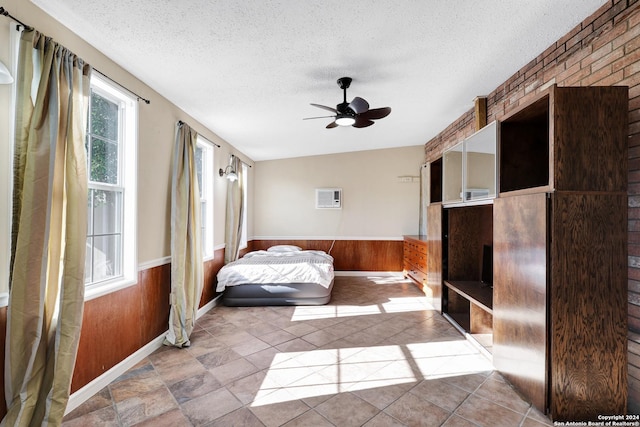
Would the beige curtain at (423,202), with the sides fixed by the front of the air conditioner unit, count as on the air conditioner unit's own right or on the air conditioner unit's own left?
on the air conditioner unit's own left

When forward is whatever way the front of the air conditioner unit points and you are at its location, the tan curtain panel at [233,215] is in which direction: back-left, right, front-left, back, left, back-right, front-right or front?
front-right

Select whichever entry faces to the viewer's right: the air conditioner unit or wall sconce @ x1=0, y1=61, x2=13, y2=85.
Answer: the wall sconce

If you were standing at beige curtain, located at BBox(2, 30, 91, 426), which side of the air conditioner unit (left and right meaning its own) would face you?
front

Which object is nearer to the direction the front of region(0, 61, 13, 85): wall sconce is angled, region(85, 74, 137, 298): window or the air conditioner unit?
the air conditioner unit

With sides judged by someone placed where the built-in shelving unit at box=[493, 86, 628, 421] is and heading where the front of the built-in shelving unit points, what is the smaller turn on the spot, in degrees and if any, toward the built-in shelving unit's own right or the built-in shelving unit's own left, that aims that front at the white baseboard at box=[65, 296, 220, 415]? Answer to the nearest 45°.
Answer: approximately 45° to the built-in shelving unit's own left

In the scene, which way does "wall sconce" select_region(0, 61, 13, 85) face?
to the viewer's right

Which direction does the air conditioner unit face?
toward the camera

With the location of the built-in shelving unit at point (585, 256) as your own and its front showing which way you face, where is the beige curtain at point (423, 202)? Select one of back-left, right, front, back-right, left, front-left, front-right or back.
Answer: front-right

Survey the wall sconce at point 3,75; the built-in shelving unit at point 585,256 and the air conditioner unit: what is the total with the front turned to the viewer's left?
1

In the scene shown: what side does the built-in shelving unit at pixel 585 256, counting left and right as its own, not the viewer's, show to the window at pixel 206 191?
front

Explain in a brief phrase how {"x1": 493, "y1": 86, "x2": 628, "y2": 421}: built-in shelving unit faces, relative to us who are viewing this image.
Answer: facing to the left of the viewer

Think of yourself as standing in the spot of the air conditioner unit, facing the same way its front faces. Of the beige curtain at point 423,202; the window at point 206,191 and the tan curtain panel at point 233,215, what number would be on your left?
1

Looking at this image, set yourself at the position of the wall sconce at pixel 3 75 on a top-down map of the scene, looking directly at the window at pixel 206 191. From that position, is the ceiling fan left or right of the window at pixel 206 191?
right
